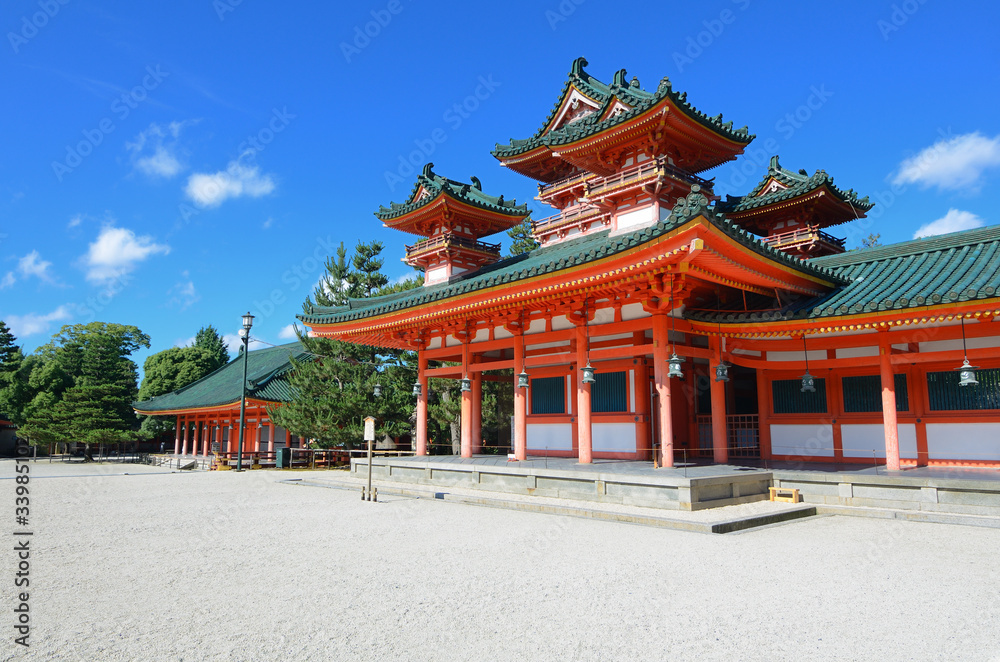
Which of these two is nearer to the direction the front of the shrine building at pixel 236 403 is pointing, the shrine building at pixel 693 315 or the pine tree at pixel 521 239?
the shrine building

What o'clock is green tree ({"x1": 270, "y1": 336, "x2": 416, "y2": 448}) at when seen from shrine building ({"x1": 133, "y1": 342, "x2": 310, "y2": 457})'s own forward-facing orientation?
The green tree is roughly at 10 o'clock from the shrine building.

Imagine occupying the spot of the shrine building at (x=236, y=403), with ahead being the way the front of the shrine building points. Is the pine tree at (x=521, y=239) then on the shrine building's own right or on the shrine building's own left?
on the shrine building's own left

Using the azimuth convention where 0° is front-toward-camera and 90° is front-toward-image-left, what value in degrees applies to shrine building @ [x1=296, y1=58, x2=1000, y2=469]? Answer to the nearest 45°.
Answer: approximately 45°

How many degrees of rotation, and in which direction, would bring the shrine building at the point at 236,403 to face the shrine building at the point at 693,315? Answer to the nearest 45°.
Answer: approximately 45° to its left

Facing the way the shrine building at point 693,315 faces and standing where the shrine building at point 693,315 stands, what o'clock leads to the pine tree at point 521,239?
The pine tree is roughly at 4 o'clock from the shrine building.
